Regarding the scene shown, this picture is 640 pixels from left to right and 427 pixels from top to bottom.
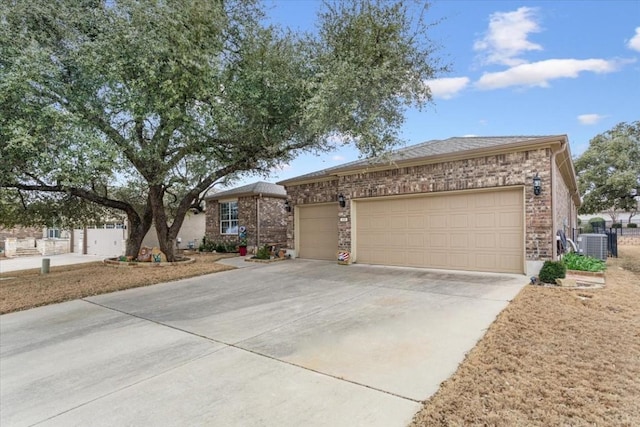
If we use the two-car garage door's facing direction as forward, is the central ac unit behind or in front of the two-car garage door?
behind

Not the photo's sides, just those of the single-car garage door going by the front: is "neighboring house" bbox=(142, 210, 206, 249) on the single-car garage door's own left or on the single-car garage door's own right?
on the single-car garage door's own right

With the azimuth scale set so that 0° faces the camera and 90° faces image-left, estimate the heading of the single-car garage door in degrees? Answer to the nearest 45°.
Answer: approximately 45°
